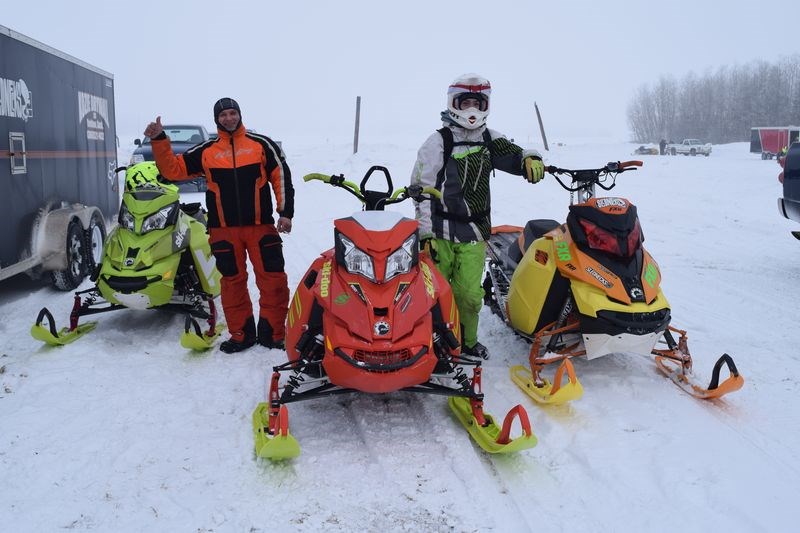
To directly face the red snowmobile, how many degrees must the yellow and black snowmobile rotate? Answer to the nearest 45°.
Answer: approximately 90° to its right

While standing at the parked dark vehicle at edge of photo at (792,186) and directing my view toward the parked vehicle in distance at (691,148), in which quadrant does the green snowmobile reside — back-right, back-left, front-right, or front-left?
back-left

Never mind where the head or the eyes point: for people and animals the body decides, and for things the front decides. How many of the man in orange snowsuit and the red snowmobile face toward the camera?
2

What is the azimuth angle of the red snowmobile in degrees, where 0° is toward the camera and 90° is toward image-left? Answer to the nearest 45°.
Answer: approximately 0°

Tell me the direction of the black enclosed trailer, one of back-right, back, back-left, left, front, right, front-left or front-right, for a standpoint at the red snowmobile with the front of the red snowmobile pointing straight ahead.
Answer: back-right

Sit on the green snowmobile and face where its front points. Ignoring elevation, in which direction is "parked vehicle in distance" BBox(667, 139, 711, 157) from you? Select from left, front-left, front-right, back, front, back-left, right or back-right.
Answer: back

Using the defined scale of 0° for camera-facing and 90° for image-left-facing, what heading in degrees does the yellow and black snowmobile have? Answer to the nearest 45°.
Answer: approximately 315°

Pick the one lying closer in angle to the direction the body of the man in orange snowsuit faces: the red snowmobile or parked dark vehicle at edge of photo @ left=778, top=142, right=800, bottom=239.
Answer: the red snowmobile

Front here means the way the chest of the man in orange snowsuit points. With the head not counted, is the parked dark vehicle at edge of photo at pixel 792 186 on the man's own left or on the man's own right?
on the man's own left

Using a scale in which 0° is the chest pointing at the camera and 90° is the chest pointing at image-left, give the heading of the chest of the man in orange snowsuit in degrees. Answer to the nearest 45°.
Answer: approximately 0°
